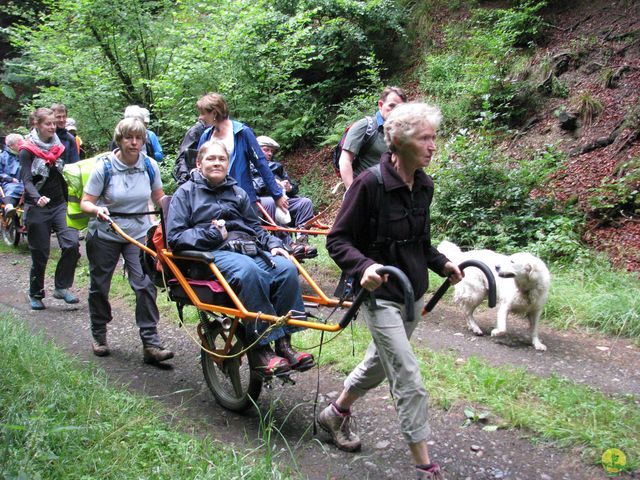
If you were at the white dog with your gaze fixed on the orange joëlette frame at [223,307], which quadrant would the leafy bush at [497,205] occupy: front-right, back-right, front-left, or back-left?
back-right

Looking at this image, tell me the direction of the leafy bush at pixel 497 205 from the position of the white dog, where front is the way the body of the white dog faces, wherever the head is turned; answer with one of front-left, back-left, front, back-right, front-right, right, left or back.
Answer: back-left

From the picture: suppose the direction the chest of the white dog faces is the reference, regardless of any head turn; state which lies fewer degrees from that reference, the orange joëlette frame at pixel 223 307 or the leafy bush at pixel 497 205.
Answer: the orange joëlette frame

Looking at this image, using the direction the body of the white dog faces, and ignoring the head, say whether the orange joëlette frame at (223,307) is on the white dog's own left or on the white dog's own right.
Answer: on the white dog's own right

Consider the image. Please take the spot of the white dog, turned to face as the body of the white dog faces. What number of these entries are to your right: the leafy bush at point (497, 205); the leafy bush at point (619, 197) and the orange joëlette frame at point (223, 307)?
1

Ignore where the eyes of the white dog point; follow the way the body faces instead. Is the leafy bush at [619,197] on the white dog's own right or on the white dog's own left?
on the white dog's own left

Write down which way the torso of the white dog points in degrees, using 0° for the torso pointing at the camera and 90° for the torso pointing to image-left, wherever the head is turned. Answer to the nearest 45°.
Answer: approximately 315°

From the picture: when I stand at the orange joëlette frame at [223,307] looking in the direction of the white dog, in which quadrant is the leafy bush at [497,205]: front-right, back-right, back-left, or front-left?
front-left

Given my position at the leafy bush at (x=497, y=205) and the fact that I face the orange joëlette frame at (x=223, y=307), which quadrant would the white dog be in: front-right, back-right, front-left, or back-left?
front-left
